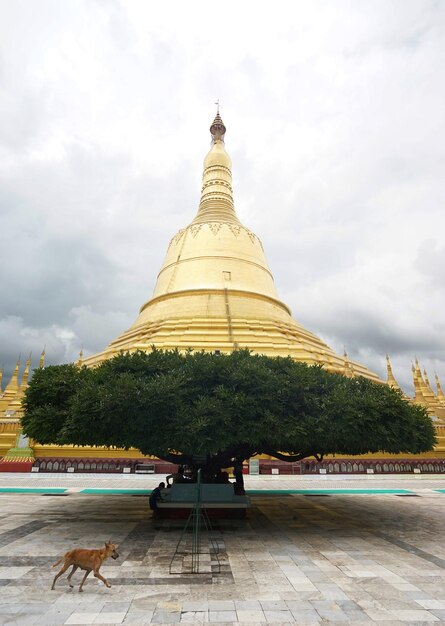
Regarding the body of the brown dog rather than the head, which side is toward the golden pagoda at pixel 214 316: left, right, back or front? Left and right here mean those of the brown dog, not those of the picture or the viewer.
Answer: left

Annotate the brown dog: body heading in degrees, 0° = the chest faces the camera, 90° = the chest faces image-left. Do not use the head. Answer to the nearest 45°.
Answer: approximately 270°
